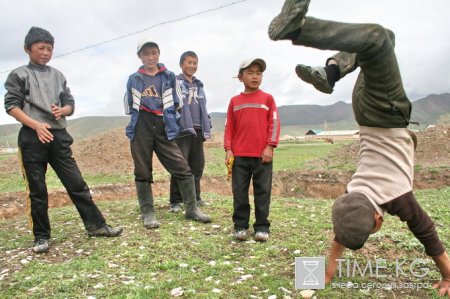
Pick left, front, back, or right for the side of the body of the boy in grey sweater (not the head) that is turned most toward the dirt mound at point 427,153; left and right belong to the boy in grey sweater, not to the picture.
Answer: left

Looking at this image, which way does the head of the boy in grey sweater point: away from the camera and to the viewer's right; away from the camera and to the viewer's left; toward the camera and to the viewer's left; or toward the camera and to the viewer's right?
toward the camera and to the viewer's right

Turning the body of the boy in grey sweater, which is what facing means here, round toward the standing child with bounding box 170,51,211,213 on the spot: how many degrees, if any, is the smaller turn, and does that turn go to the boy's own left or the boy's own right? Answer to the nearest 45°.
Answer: approximately 90° to the boy's own left

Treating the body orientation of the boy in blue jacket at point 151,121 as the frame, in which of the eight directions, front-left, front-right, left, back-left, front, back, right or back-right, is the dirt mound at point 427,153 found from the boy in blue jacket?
back-left

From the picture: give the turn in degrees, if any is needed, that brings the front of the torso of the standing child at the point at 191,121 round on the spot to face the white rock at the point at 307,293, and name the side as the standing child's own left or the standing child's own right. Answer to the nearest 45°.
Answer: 0° — they already face it

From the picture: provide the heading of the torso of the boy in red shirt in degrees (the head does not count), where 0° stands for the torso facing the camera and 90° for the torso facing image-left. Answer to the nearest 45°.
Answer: approximately 0°

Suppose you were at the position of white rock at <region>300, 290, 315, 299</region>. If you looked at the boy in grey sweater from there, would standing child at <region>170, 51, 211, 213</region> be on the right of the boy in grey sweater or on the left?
right
